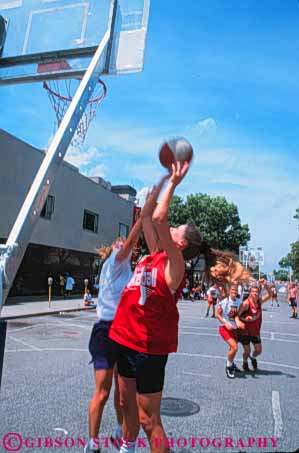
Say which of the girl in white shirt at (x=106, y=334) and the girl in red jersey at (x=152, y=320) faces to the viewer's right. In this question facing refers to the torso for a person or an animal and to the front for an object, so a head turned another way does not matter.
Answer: the girl in white shirt

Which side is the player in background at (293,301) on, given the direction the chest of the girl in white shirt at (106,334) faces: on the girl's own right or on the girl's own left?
on the girl's own left

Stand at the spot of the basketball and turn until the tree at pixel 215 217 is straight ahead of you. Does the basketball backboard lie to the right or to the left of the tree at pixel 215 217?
left

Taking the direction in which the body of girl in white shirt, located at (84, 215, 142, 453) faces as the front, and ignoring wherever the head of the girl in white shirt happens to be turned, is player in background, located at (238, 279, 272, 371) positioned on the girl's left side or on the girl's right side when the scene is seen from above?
on the girl's left side

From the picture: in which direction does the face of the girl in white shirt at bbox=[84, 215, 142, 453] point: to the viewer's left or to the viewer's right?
to the viewer's right

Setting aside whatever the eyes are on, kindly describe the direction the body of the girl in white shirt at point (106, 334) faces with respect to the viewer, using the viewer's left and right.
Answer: facing to the right of the viewer
